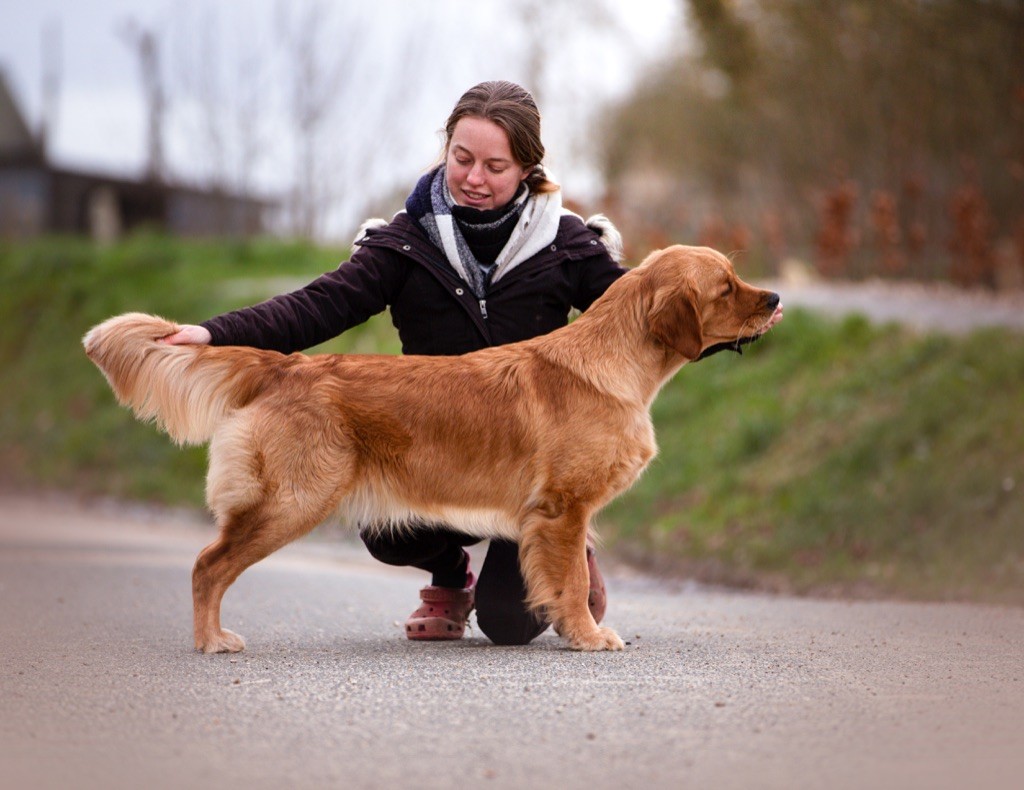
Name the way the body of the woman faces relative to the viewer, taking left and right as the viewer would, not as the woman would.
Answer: facing the viewer

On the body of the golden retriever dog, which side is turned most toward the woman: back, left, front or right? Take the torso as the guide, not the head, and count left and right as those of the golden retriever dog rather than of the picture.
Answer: left

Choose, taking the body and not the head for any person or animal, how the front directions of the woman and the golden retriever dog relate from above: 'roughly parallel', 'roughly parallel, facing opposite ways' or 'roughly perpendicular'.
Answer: roughly perpendicular

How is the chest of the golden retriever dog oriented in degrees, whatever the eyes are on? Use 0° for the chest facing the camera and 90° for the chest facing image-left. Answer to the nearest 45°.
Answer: approximately 270°

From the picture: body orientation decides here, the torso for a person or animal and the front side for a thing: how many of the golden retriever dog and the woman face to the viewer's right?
1

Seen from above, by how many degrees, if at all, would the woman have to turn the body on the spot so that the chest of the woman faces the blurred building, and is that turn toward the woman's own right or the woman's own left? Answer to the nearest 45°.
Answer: approximately 180°

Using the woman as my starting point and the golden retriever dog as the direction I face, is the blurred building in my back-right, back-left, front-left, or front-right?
back-right

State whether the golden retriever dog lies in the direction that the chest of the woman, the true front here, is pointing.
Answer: yes
